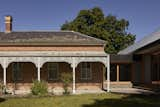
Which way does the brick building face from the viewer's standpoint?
toward the camera

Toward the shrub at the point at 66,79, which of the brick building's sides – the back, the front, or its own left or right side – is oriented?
front
